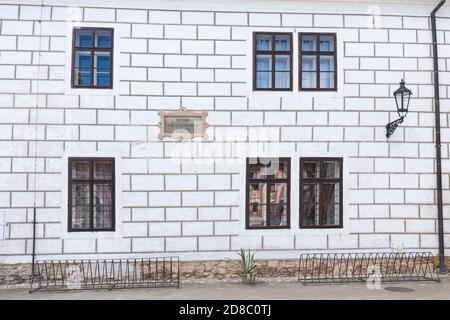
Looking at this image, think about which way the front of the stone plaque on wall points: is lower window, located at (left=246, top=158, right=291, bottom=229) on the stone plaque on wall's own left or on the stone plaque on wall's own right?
on the stone plaque on wall's own left

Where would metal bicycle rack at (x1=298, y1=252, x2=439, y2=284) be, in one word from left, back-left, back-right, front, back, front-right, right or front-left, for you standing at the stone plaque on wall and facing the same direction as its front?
left

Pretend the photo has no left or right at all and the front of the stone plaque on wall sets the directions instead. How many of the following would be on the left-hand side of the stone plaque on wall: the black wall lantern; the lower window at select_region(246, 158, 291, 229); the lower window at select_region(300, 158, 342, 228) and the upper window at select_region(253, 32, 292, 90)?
4

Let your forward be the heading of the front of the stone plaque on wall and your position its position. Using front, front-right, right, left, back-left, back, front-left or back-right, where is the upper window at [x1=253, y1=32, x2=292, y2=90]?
left

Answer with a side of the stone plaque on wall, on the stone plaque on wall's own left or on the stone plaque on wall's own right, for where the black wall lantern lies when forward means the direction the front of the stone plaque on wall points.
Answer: on the stone plaque on wall's own left

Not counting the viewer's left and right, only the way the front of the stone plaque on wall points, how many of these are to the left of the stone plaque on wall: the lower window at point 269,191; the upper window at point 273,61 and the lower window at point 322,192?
3

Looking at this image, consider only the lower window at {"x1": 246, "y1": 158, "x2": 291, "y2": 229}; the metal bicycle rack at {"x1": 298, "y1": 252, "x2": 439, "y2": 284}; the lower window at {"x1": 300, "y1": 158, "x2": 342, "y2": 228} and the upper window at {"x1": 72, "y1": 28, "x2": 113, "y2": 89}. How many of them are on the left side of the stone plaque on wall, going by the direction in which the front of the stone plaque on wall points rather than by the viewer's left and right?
3

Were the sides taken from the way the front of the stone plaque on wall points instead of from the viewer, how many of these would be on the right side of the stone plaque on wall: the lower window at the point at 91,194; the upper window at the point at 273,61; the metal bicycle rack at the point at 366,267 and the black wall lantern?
1

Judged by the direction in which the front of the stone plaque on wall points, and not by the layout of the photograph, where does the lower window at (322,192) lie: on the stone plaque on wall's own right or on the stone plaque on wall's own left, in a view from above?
on the stone plaque on wall's own left

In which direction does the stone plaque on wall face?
toward the camera
